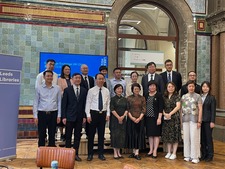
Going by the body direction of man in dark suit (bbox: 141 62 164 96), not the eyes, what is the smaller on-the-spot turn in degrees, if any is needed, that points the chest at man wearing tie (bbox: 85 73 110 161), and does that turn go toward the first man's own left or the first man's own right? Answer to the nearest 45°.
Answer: approximately 45° to the first man's own right

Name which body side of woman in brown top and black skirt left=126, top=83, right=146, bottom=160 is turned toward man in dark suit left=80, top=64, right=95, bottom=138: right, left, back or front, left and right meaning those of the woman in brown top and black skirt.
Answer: right

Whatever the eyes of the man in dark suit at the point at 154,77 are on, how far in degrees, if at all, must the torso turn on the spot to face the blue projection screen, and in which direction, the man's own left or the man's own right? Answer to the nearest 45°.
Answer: approximately 135° to the man's own right

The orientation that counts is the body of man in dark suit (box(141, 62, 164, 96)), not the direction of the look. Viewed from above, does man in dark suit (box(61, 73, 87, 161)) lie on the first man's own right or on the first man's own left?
on the first man's own right

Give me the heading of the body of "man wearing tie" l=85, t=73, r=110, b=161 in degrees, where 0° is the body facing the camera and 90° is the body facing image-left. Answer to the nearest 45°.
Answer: approximately 0°

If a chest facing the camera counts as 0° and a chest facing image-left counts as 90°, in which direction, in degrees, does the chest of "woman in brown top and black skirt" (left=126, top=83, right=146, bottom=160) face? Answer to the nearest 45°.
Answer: approximately 0°
